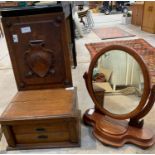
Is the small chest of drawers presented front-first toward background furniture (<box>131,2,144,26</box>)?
no

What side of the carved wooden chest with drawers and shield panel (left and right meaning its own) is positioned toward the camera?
front

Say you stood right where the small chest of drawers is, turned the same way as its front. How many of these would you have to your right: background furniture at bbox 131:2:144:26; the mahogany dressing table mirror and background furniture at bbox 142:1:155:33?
0

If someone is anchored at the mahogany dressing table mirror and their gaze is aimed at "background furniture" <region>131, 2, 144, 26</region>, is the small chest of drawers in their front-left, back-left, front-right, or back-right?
back-left

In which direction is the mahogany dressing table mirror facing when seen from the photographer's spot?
facing the viewer and to the left of the viewer

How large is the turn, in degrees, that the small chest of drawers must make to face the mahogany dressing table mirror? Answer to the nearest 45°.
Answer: approximately 90° to its left

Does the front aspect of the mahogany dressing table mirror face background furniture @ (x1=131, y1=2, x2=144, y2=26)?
no

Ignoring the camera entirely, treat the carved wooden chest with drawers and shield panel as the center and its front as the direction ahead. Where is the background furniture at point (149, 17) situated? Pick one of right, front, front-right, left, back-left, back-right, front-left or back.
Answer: back-left

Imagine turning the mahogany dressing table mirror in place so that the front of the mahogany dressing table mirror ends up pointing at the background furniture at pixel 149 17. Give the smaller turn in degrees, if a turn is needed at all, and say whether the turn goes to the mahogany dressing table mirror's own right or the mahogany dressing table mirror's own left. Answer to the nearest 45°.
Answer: approximately 135° to the mahogany dressing table mirror's own right

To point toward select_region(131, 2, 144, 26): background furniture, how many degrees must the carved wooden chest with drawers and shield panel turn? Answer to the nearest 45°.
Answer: approximately 135° to its left

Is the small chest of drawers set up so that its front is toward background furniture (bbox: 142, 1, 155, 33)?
no

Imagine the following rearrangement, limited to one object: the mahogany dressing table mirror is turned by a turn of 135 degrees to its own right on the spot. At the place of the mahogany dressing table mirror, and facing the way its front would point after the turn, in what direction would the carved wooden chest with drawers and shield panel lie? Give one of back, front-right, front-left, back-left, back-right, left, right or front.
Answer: left

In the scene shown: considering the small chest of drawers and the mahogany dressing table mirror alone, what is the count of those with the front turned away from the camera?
0
